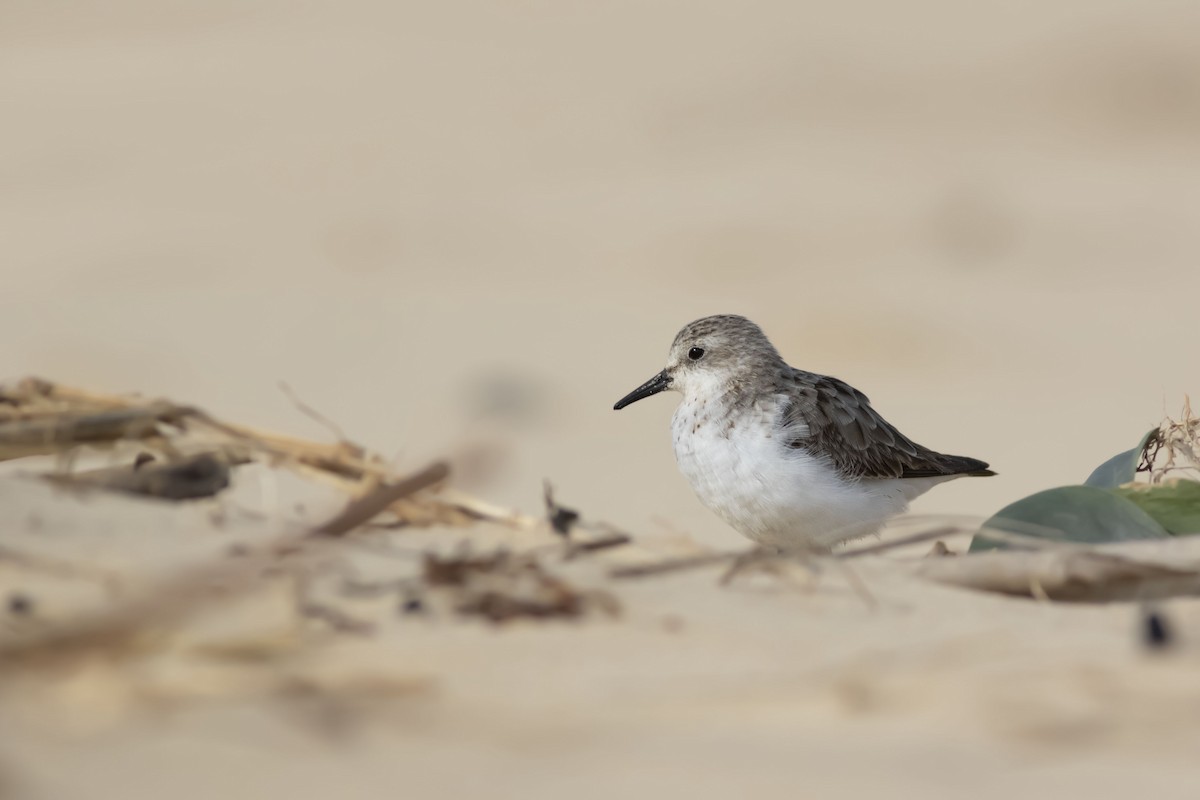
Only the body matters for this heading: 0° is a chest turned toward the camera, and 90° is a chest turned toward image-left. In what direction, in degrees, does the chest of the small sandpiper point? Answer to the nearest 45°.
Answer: approximately 90°

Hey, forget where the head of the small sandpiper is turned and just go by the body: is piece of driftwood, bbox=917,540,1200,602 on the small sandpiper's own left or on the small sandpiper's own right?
on the small sandpiper's own left

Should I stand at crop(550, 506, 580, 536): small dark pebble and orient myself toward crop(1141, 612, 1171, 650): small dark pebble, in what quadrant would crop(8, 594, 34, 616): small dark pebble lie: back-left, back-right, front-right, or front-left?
back-right

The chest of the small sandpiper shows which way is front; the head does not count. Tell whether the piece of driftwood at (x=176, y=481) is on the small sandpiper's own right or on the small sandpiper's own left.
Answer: on the small sandpiper's own right

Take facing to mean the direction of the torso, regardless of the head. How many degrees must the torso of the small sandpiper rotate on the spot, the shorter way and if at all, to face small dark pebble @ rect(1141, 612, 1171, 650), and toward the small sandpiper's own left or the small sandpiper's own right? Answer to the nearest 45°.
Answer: approximately 90° to the small sandpiper's own left
